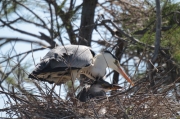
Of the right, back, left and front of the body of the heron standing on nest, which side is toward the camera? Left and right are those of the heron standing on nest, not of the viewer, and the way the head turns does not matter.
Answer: right

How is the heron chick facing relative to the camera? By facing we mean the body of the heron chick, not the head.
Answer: to the viewer's right

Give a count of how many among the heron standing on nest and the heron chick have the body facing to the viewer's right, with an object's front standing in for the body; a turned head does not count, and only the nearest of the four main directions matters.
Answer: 2
